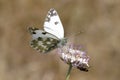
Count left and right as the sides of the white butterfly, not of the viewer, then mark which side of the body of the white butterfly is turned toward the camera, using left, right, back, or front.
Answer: right
